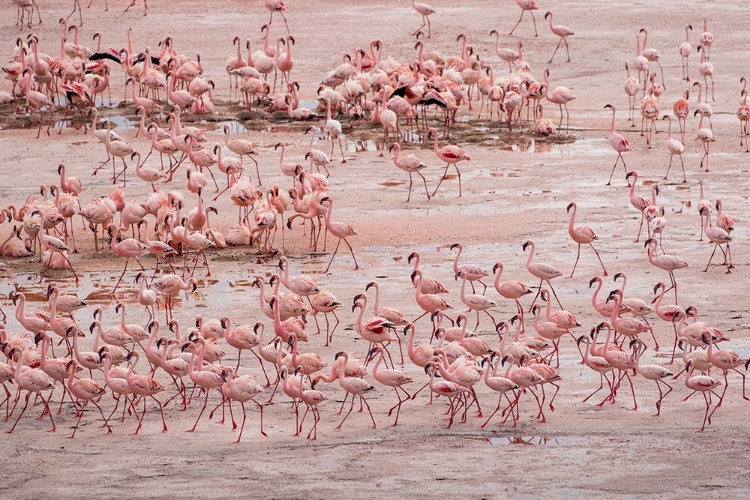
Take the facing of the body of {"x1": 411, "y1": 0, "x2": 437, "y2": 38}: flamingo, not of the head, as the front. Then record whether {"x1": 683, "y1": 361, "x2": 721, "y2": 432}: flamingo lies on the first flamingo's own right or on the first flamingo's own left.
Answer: on the first flamingo's own left

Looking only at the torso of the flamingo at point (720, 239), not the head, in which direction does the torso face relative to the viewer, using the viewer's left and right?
facing to the left of the viewer
